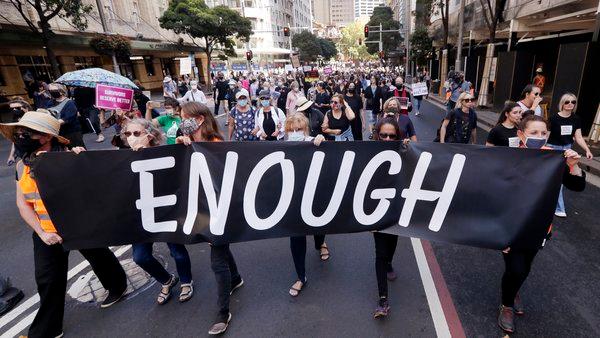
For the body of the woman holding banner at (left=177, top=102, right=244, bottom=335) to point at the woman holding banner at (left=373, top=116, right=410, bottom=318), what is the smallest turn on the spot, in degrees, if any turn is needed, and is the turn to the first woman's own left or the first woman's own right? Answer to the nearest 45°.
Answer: approximately 135° to the first woman's own left

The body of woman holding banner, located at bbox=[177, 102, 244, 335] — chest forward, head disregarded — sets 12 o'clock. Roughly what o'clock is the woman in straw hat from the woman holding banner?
The woman in straw hat is roughly at 2 o'clock from the woman holding banner.

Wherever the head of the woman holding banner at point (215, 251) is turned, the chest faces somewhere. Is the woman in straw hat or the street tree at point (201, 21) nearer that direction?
the woman in straw hat

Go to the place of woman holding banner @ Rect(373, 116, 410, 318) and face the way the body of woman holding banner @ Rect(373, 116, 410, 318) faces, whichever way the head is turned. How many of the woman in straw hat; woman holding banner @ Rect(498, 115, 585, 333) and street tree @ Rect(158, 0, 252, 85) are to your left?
1

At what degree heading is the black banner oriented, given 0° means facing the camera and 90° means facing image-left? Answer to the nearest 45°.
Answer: approximately 0°

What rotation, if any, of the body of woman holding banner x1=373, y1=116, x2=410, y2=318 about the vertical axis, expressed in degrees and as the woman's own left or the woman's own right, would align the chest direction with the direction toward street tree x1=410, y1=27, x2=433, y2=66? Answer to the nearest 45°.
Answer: approximately 180°

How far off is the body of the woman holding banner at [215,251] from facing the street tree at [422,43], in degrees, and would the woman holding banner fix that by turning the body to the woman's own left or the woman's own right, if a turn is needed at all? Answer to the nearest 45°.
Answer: approximately 180°

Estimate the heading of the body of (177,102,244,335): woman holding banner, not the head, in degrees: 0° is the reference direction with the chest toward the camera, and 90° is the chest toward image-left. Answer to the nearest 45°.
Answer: approximately 45°

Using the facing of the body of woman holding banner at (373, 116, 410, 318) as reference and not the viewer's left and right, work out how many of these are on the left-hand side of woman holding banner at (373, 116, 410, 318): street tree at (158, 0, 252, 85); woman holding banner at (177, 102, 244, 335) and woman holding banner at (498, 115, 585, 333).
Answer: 1

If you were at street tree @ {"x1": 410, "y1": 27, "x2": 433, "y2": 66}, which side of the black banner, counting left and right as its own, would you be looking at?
back
